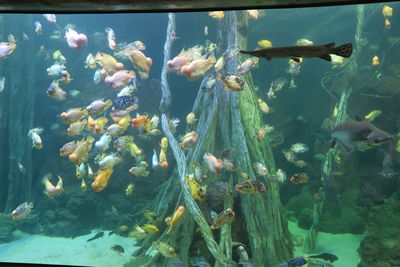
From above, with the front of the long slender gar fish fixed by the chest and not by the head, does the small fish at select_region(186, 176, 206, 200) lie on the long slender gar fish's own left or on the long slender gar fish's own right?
on the long slender gar fish's own right

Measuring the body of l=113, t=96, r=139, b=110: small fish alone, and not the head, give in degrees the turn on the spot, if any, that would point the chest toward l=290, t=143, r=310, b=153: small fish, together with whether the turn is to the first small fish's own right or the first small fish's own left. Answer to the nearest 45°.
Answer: approximately 180°

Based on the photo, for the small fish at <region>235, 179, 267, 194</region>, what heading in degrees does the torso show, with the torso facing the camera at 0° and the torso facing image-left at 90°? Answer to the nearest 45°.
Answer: approximately 270°

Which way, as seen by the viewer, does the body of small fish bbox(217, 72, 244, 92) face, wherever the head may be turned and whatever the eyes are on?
to the viewer's right

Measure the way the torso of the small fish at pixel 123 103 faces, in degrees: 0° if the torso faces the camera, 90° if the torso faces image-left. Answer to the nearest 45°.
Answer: approximately 90°

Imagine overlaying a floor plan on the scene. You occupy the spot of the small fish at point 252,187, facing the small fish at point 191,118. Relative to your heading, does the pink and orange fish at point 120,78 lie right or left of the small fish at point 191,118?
left
